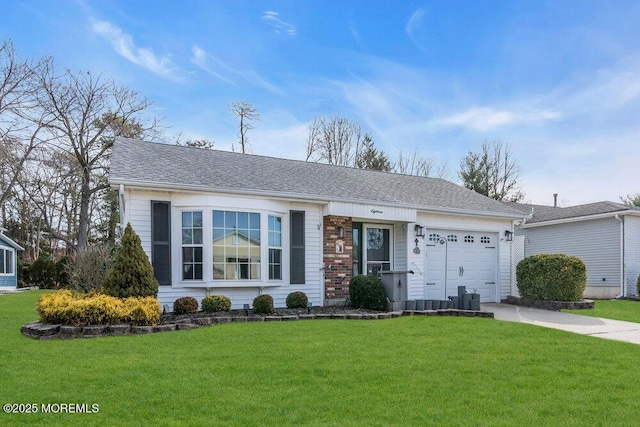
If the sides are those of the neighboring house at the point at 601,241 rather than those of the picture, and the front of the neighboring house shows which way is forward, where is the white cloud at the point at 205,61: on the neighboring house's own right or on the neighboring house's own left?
on the neighboring house's own right

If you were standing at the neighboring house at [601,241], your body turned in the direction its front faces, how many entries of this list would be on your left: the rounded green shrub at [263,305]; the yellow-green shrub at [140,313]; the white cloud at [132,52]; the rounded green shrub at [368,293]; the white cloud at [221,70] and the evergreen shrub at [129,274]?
0

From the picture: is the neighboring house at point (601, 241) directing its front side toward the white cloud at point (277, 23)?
no

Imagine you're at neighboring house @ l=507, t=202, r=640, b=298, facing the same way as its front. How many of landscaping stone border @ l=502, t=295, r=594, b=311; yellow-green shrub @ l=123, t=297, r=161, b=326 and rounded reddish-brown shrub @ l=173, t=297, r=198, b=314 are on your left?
0

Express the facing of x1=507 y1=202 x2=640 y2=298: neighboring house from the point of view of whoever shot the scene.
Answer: facing the viewer and to the right of the viewer

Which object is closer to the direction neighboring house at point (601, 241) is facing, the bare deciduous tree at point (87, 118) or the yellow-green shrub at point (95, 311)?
the yellow-green shrub

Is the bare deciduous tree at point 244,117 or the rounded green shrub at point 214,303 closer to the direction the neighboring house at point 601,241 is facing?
the rounded green shrub

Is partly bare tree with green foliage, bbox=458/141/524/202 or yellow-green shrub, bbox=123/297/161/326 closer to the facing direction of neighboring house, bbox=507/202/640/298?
the yellow-green shrub

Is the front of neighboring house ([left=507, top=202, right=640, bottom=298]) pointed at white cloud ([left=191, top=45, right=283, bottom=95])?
no

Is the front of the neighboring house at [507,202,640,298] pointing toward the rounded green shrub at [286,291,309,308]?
no

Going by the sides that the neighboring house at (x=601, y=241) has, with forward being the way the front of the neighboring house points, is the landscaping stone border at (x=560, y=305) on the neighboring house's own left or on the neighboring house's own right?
on the neighboring house's own right
